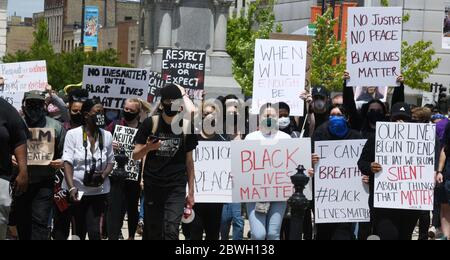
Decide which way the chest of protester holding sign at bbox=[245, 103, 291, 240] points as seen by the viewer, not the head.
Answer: toward the camera

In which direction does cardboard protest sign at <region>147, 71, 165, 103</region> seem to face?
toward the camera

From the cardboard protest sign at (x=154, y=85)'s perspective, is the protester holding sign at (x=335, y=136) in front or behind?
in front

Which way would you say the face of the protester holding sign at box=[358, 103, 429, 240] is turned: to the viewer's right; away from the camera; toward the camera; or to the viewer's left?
toward the camera

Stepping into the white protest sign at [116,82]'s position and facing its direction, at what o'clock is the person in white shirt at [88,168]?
The person in white shirt is roughly at 12 o'clock from the white protest sign.

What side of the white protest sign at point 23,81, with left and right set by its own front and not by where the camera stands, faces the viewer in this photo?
front

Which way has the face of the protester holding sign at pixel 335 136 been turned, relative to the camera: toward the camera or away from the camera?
toward the camera

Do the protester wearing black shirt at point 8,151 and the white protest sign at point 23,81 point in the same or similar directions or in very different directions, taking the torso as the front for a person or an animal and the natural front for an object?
same or similar directions

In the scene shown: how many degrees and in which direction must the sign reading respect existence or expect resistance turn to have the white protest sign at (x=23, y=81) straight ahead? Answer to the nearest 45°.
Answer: approximately 90° to its right

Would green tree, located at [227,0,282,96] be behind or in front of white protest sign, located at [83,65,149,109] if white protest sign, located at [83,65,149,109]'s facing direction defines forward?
behind

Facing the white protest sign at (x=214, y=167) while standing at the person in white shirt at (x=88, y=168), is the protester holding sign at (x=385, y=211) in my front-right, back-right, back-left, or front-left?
front-right

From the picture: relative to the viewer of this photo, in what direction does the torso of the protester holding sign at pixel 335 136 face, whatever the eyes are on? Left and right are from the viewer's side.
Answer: facing the viewer

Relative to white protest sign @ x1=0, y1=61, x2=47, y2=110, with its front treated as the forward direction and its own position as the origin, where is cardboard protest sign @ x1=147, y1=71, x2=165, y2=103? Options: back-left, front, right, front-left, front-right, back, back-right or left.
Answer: left

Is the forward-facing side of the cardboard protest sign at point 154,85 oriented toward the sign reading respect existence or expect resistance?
no

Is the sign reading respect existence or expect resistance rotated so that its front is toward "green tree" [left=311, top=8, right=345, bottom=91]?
no

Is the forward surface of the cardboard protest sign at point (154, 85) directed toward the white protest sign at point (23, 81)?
no
